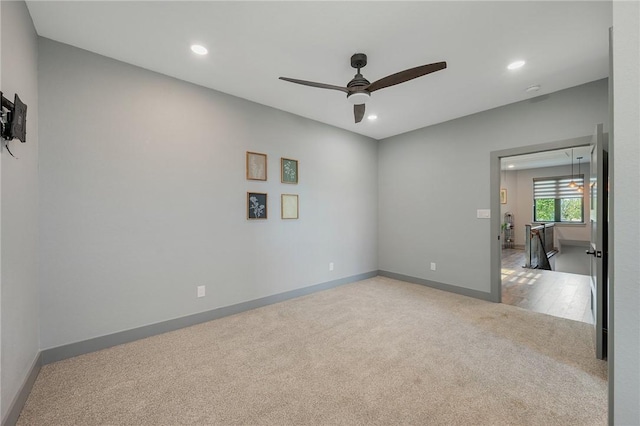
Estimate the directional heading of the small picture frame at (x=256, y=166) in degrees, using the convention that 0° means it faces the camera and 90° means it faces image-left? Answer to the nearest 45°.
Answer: approximately 315°

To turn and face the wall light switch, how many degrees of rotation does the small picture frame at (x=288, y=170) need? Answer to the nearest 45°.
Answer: approximately 45° to its left

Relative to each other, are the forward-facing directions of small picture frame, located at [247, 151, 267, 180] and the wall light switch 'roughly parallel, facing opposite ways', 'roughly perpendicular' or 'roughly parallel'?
roughly perpendicular

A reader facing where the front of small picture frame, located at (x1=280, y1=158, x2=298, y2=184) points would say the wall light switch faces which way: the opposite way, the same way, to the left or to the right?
to the right

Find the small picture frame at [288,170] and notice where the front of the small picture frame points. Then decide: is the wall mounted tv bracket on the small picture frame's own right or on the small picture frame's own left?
on the small picture frame's own right

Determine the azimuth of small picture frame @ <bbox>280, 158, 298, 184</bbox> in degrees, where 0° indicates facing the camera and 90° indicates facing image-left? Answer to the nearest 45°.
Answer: approximately 315°

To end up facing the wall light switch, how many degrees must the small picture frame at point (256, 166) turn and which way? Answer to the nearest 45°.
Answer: approximately 45° to its left

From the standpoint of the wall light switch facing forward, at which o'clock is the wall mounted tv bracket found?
The wall mounted tv bracket is roughly at 1 o'clock from the wall light switch.

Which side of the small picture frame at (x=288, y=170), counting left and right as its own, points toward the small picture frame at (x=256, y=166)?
right

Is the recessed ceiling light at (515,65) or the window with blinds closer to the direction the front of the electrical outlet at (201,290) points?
the recessed ceiling light
